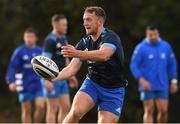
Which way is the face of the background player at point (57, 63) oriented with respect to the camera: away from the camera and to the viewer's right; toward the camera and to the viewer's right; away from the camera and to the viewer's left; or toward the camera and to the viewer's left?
toward the camera and to the viewer's right

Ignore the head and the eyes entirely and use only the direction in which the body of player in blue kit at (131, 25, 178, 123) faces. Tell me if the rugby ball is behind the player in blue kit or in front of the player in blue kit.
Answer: in front

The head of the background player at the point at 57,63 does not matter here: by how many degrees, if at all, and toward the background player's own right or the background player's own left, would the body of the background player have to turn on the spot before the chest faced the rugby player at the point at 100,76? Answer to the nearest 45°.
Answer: approximately 45° to the background player's own right

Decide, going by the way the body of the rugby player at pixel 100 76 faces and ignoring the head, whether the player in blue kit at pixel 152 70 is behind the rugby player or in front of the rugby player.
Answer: behind

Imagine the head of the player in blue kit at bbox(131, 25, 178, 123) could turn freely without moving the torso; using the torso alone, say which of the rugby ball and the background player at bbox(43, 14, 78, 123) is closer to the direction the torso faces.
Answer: the rugby ball

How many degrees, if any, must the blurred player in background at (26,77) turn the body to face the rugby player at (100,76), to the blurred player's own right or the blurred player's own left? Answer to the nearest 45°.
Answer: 0° — they already face them

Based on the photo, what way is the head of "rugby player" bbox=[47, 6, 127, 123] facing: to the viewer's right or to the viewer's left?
to the viewer's left

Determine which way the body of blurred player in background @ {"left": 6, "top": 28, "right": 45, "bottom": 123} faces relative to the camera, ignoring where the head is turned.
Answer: toward the camera

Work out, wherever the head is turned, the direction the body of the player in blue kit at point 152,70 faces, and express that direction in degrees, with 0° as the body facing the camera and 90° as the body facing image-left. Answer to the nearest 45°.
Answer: approximately 0°

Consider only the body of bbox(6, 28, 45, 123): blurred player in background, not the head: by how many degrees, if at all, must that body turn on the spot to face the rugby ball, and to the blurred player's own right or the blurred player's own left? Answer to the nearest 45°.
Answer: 0° — they already face it

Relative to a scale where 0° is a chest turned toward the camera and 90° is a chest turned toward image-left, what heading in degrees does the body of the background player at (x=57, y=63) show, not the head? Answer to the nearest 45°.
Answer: approximately 315°

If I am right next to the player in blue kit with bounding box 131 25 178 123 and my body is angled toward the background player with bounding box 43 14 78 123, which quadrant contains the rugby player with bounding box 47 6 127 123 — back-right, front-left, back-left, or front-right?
front-left

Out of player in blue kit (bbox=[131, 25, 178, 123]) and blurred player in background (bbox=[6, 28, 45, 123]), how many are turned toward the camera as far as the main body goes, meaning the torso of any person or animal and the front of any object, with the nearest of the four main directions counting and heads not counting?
2
